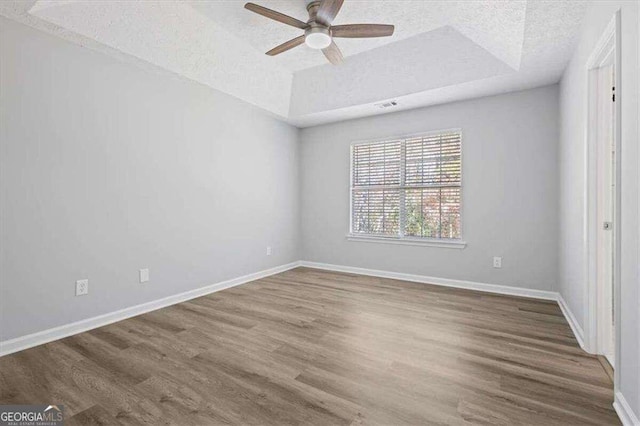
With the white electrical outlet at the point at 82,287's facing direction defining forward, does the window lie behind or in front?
in front

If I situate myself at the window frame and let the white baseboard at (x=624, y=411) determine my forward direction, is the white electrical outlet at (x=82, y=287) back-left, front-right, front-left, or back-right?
front-right

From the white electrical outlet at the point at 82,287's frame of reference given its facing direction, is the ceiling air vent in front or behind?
in front

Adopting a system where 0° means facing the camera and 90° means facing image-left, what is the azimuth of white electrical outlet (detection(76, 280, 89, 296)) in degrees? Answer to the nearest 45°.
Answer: approximately 315°

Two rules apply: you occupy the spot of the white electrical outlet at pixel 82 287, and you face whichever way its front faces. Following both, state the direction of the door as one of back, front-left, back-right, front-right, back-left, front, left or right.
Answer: front

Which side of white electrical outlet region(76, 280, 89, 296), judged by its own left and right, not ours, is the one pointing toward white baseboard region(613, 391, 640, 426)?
front

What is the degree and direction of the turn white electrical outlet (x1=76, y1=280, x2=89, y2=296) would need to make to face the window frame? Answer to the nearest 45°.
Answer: approximately 45° to its left

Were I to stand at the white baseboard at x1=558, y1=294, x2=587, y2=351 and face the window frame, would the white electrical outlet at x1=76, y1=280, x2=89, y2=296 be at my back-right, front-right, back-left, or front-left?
front-left

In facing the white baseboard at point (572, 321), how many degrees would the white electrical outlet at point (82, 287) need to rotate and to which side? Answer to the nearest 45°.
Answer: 0° — it already faces it
